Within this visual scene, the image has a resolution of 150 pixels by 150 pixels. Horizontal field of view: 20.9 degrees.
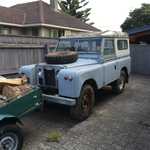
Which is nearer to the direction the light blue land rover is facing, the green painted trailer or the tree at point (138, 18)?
the green painted trailer

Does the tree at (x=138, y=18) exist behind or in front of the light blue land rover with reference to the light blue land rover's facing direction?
behind

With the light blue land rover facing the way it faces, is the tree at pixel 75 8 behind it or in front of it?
behind

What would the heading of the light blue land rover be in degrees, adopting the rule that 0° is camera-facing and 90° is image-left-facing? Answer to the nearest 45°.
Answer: approximately 45°

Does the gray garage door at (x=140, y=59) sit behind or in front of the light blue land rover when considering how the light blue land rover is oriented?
behind
